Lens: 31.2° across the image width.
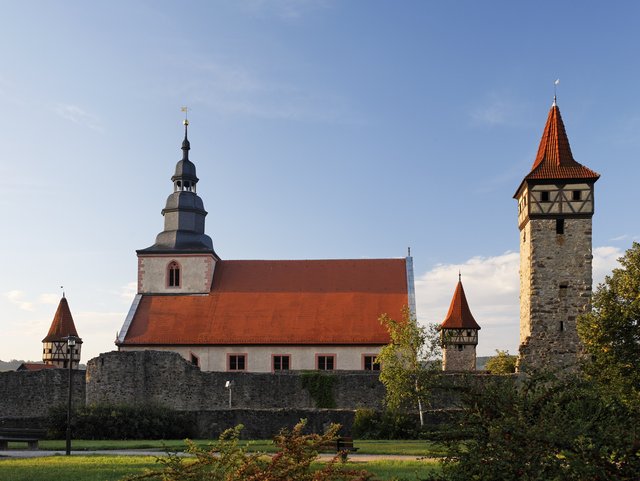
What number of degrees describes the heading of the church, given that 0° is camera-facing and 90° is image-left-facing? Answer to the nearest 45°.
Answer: approximately 90°

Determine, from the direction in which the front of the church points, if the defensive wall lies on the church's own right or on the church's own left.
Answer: on the church's own left

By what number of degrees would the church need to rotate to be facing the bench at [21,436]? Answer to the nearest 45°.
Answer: approximately 90° to its left

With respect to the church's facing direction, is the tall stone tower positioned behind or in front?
behind

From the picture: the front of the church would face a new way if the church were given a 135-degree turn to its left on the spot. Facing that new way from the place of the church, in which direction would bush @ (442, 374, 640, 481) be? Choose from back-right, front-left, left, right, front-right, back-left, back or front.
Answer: front-right

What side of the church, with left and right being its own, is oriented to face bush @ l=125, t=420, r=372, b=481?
left

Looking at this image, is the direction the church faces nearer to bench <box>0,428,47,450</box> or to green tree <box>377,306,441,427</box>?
the bench

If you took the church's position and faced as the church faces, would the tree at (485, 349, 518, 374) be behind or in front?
behind
